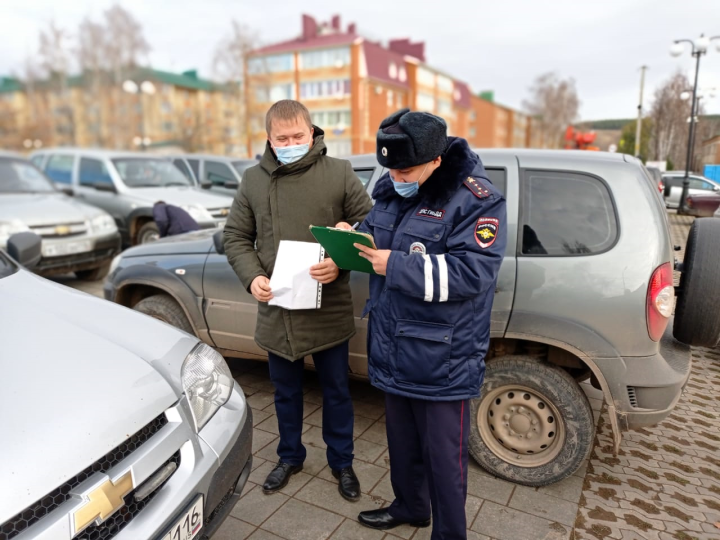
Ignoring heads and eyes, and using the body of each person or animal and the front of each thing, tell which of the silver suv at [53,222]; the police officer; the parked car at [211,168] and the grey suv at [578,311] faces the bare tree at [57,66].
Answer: the grey suv

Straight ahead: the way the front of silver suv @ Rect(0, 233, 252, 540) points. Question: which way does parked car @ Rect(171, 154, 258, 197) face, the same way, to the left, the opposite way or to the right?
the same way

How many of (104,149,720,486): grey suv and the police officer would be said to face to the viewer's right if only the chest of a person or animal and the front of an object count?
0

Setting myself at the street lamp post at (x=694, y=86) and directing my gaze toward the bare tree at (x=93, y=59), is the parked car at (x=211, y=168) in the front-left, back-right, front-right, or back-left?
front-left

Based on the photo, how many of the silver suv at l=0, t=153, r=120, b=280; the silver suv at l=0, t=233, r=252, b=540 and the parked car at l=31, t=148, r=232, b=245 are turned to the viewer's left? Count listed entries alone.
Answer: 0

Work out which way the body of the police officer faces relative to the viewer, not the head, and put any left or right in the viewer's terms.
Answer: facing the viewer and to the left of the viewer

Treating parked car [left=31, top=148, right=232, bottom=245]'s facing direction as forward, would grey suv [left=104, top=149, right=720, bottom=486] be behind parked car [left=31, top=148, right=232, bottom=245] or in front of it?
in front

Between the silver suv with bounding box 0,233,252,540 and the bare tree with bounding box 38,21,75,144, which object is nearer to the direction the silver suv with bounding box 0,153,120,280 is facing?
the silver suv

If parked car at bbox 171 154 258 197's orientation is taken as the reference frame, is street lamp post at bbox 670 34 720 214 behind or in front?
in front

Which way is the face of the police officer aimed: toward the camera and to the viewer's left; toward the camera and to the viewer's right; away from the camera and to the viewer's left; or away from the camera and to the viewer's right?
toward the camera and to the viewer's left

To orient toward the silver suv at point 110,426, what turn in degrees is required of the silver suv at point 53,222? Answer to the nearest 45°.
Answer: approximately 45° to its right

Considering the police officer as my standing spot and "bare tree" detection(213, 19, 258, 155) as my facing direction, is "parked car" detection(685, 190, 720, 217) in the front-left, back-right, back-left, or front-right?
front-right

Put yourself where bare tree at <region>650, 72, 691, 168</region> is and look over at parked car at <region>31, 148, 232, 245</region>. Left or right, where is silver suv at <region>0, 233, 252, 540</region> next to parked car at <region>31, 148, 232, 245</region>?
left

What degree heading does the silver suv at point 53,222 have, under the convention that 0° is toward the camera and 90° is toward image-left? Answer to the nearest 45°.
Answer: approximately 315°

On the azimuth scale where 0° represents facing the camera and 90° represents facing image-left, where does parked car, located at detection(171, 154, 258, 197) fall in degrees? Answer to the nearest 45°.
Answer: approximately 315°

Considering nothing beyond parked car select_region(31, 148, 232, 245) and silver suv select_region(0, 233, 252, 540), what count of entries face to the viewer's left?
0

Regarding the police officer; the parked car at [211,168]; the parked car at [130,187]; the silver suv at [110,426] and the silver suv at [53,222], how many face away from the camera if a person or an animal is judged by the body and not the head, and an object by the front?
0

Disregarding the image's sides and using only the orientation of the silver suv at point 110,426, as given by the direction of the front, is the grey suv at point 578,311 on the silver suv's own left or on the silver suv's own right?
on the silver suv's own left

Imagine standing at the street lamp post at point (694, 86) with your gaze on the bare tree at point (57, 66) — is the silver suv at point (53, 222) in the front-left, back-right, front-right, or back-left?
front-left
